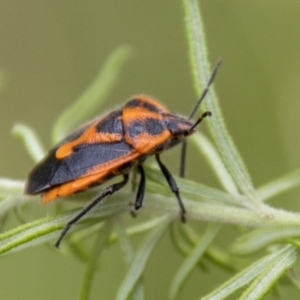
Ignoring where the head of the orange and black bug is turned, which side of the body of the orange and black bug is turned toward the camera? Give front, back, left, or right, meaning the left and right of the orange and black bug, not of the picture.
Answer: right
